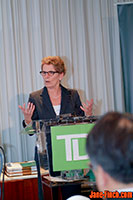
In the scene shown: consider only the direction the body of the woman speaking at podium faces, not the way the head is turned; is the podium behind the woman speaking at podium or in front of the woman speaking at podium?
in front

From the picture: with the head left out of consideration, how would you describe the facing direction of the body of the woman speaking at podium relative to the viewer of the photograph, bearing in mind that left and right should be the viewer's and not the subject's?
facing the viewer
